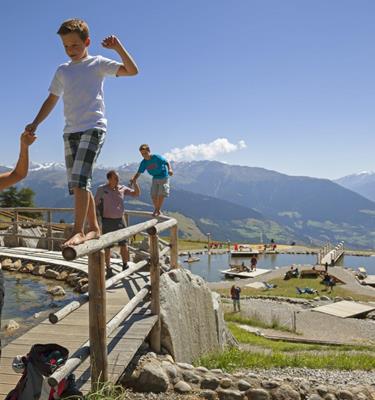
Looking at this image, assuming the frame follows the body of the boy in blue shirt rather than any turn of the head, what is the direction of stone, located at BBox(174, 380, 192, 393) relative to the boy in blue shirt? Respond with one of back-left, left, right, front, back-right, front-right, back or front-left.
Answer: front-left

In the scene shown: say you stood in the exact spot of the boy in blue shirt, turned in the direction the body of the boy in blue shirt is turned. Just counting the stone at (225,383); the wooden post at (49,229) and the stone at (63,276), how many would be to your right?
2

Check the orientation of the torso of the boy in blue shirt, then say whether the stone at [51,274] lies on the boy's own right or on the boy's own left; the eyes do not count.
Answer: on the boy's own right

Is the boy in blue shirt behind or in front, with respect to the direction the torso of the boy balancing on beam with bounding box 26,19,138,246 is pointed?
behind

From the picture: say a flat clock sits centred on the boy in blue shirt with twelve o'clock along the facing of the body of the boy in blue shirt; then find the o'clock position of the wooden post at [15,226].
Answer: The wooden post is roughly at 3 o'clock from the boy in blue shirt.

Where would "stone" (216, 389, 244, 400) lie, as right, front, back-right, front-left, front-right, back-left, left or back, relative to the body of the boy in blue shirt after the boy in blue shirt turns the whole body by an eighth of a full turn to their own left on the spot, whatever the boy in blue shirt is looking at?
front

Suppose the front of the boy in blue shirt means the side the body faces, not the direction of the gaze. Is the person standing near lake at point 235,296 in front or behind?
behind

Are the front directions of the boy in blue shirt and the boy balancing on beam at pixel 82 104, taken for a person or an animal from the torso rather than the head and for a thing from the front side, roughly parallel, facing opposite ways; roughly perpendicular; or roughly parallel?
roughly parallel

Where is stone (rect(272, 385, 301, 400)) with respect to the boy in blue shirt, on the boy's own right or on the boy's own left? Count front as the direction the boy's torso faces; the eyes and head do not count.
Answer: on the boy's own left

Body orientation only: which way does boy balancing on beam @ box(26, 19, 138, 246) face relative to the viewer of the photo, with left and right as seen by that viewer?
facing the viewer and to the left of the viewer

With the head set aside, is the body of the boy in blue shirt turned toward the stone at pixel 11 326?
yes

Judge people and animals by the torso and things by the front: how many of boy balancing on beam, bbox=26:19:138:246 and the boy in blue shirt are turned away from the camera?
0
